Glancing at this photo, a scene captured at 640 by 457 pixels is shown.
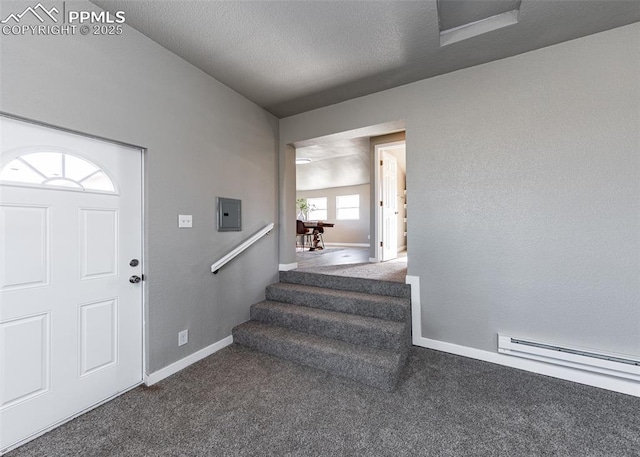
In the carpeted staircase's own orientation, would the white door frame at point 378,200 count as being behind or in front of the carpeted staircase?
behind

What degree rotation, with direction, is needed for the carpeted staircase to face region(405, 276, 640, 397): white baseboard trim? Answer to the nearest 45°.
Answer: approximately 135° to its left

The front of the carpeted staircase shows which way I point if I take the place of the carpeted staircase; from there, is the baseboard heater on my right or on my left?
on my left

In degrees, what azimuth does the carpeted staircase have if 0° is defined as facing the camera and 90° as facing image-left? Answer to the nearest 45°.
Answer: approximately 45°

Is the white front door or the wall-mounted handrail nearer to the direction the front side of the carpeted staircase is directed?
the white front door

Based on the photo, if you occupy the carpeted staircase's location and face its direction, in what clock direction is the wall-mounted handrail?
The wall-mounted handrail is roughly at 2 o'clock from the carpeted staircase.

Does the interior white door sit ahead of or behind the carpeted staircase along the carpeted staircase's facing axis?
behind
